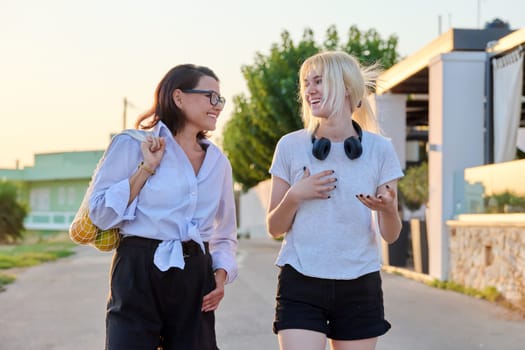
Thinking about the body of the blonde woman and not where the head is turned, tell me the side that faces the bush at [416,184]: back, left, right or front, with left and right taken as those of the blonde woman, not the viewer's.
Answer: back

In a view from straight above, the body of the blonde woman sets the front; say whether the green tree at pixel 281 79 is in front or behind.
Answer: behind

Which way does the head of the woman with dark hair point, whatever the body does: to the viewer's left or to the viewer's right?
to the viewer's right

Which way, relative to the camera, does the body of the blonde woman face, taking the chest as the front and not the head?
toward the camera

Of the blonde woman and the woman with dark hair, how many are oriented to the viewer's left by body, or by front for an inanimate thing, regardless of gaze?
0

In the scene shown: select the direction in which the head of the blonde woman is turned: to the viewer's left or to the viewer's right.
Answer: to the viewer's left

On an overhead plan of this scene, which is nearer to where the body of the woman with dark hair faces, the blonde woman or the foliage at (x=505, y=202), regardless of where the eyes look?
the blonde woman

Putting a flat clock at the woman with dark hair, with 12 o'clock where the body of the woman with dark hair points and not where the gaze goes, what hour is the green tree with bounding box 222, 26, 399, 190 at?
The green tree is roughly at 8 o'clock from the woman with dark hair.

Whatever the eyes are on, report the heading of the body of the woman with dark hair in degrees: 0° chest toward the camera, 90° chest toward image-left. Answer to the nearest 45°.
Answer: approximately 315°

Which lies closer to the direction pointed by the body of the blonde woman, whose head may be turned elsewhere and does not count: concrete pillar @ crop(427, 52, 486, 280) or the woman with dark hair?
the woman with dark hair

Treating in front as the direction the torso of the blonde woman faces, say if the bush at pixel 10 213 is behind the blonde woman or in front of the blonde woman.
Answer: behind
